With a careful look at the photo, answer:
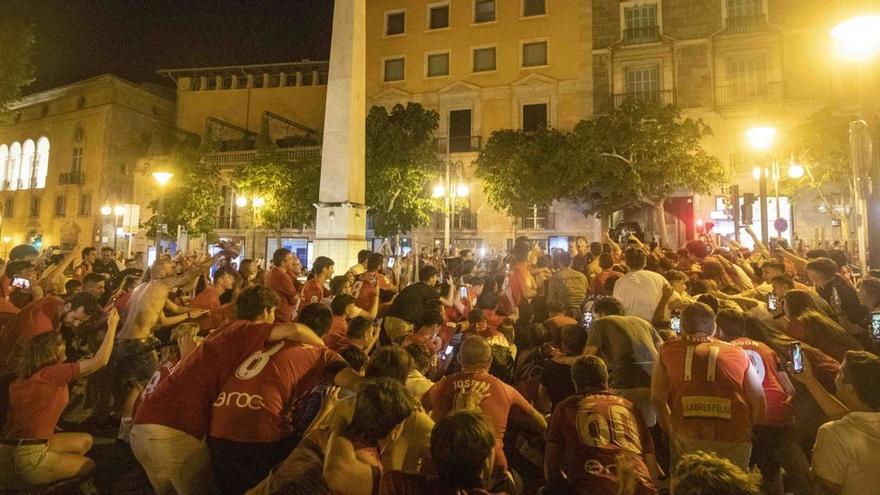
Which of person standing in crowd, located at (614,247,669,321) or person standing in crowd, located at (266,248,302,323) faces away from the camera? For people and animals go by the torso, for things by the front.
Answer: person standing in crowd, located at (614,247,669,321)

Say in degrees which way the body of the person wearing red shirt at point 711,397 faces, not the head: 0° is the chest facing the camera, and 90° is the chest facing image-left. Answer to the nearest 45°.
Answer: approximately 180°

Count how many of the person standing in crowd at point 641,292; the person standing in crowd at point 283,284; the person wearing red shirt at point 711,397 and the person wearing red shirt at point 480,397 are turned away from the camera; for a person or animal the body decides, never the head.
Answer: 3

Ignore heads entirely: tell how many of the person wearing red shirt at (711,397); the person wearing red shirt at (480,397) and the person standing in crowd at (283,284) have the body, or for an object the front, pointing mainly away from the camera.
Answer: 2

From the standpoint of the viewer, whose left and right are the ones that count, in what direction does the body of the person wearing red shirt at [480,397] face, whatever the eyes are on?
facing away from the viewer

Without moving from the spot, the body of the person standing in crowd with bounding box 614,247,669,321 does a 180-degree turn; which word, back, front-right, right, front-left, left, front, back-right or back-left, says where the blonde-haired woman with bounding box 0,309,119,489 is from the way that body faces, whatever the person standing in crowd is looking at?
front-right

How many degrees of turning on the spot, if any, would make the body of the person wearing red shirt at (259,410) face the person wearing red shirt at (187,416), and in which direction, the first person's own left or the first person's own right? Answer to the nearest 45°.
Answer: approximately 90° to the first person's own left

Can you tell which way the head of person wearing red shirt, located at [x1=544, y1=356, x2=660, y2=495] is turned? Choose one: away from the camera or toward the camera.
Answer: away from the camera

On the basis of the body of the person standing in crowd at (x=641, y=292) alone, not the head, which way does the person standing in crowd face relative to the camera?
away from the camera
